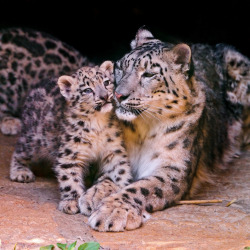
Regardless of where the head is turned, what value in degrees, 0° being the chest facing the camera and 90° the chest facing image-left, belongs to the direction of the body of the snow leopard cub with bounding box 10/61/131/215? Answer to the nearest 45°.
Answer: approximately 315°

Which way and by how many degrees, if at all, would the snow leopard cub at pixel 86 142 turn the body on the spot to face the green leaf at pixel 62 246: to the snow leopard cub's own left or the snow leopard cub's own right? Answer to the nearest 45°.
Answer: approximately 45° to the snow leopard cub's own right

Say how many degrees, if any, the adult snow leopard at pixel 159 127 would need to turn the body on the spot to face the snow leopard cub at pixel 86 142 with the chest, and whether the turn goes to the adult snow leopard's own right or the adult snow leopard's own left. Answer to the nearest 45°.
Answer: approximately 45° to the adult snow leopard's own right

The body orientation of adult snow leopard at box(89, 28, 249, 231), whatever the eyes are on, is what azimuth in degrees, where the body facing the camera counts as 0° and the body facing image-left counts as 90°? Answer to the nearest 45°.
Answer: approximately 45°

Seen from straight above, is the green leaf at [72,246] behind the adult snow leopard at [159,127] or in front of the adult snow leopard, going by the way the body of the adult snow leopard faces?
in front

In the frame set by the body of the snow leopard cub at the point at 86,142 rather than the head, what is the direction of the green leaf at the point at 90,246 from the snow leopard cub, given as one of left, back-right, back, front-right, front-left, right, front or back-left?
front-right

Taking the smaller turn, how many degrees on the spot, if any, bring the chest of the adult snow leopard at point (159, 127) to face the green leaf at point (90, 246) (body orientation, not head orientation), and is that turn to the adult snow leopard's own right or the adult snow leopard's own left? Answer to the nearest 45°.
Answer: approximately 45° to the adult snow leopard's own left

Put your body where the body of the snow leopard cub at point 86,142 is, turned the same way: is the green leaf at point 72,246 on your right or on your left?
on your right
